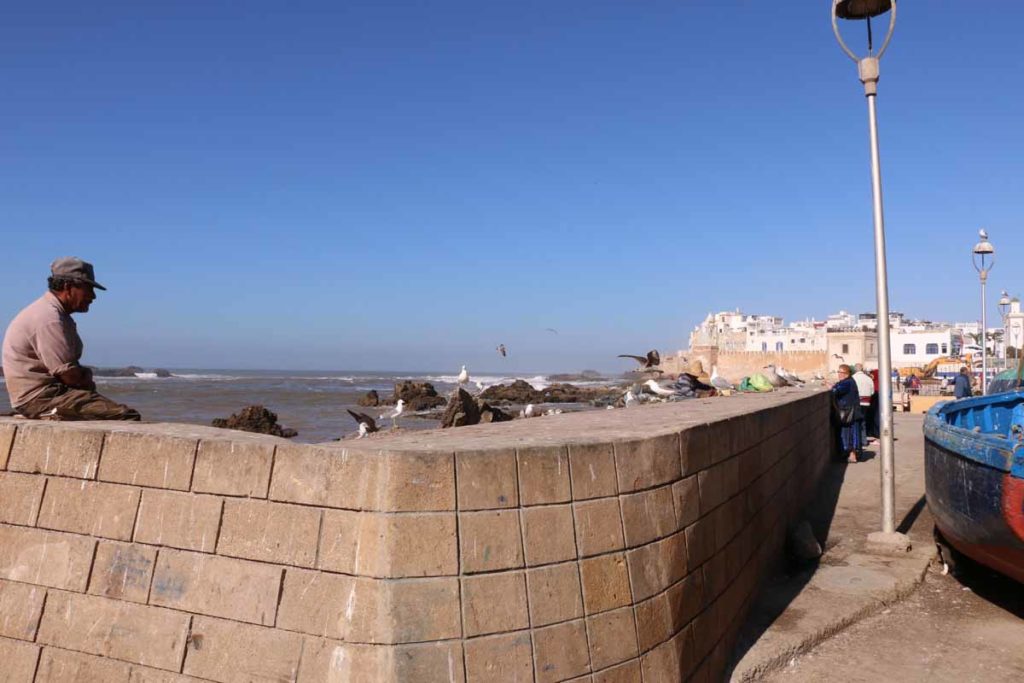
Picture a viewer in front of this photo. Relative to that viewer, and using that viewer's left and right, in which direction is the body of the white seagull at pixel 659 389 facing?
facing to the left of the viewer

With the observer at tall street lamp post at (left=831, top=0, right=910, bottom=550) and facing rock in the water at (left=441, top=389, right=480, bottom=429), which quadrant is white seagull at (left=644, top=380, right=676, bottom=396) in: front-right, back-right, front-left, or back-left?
front-right

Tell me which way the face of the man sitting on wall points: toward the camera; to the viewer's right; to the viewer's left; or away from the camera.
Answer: to the viewer's right

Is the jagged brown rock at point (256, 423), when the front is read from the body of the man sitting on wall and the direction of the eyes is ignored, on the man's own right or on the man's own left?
on the man's own left

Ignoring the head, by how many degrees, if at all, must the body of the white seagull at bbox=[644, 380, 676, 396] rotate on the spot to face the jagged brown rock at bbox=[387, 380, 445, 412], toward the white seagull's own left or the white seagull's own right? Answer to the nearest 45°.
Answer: approximately 45° to the white seagull's own right

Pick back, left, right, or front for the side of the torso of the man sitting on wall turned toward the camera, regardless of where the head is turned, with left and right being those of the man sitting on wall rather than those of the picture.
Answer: right
